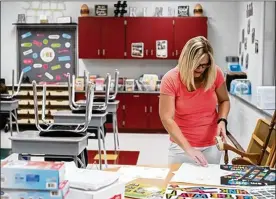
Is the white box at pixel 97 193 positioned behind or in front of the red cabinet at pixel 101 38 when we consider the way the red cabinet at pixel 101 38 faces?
in front

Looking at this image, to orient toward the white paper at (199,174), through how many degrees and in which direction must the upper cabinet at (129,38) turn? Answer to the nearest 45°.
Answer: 0° — it already faces it

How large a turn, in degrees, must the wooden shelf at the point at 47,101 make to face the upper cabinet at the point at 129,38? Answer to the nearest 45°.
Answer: approximately 90° to its left

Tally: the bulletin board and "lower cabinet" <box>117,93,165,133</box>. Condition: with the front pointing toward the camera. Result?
2

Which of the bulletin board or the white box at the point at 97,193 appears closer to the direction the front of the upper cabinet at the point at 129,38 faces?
the white box

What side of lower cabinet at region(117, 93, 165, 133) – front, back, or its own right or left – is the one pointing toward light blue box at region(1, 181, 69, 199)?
front

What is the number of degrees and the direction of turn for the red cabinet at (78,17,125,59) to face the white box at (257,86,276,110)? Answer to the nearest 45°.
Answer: approximately 45° to its left

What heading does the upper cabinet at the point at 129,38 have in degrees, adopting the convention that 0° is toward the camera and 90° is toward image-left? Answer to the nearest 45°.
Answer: approximately 0°

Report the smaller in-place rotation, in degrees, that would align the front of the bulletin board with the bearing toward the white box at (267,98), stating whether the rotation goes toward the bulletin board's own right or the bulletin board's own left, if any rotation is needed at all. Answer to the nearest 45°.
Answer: approximately 45° to the bulletin board's own left
